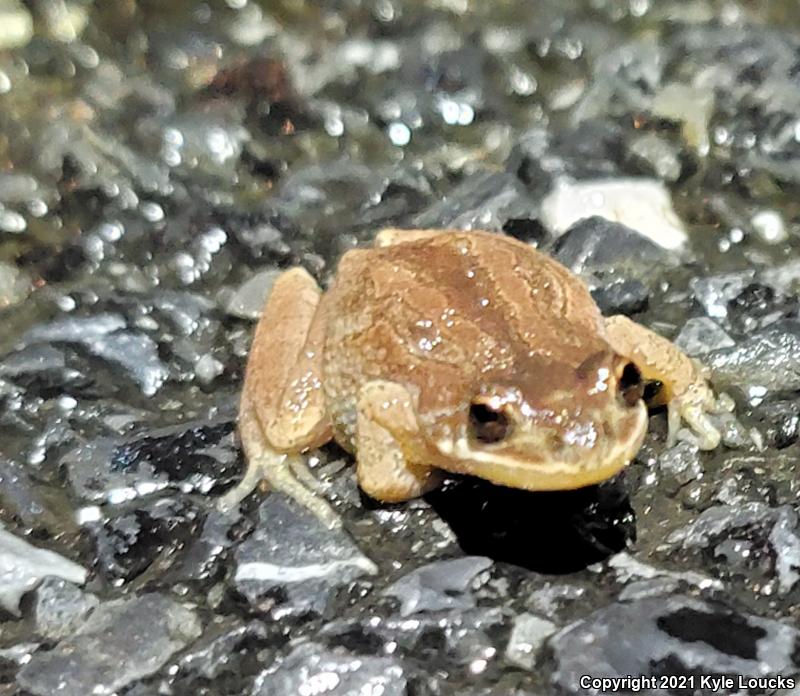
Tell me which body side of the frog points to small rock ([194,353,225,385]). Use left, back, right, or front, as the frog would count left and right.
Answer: back

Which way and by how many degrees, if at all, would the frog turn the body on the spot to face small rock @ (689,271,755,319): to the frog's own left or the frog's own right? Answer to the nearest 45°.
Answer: approximately 90° to the frog's own left

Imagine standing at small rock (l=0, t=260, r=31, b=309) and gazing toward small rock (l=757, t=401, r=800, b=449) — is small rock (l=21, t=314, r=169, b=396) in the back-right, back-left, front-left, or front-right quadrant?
front-right

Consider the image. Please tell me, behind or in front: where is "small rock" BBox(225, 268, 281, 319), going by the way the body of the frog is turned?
behind

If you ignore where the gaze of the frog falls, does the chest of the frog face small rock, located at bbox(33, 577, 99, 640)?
no

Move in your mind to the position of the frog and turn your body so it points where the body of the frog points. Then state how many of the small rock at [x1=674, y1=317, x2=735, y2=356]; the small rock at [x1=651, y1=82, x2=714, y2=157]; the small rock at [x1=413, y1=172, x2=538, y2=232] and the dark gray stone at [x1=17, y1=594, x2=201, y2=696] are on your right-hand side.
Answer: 1

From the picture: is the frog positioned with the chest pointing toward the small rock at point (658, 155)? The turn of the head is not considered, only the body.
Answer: no

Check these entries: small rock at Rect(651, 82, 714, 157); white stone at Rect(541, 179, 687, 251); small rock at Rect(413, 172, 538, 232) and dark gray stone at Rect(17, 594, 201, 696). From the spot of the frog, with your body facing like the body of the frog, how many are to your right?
1

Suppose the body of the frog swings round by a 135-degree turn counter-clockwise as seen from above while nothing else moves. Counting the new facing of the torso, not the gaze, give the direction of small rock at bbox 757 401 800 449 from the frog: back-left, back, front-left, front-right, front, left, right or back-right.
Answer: right

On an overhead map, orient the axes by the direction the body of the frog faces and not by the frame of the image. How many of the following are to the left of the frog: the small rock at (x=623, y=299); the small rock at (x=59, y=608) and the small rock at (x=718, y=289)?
2

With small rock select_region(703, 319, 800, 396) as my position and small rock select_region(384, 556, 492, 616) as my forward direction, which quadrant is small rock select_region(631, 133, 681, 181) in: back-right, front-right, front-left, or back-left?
back-right

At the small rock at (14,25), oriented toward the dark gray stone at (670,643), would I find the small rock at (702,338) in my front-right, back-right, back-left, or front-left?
front-left

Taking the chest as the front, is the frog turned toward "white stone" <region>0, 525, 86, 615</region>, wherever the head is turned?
no

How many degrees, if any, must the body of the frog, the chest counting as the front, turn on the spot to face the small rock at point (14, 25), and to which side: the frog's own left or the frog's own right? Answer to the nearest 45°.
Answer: approximately 180°

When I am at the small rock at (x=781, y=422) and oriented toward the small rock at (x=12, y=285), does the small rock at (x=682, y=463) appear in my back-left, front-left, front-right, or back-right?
front-left

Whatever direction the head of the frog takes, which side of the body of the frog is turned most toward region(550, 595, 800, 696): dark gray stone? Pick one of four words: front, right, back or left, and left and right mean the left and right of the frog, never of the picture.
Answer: front
